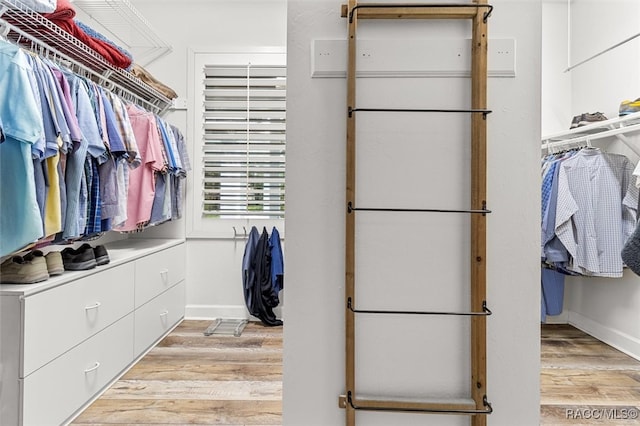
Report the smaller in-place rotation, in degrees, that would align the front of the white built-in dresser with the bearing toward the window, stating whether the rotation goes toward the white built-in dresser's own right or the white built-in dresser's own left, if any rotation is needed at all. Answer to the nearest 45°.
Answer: approximately 90° to the white built-in dresser's own left

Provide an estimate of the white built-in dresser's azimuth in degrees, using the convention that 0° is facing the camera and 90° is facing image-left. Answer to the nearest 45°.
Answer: approximately 315°

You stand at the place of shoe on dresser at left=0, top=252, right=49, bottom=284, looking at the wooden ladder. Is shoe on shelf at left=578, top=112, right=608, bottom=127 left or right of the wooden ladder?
left

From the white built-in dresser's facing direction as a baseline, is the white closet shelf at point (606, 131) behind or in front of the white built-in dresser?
in front

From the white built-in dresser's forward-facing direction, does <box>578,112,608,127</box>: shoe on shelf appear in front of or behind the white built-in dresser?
in front

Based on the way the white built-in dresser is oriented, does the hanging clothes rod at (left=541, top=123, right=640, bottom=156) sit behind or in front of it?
in front

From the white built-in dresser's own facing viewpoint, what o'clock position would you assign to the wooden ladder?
The wooden ladder is roughly at 12 o'clock from the white built-in dresser.
